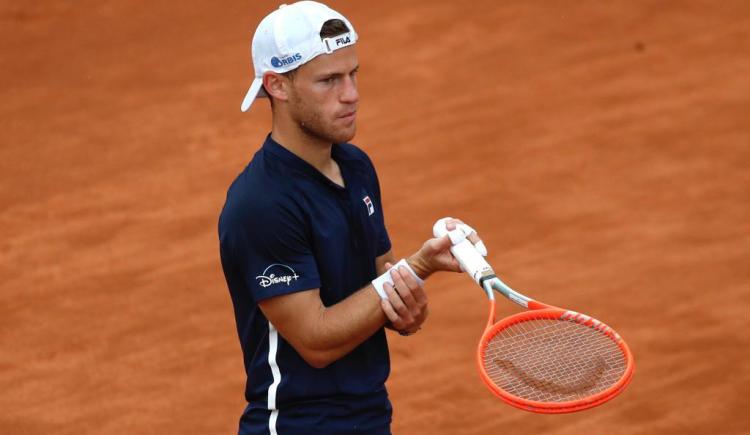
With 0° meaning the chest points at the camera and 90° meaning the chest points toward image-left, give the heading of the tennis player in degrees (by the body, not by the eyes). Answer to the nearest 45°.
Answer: approximately 315°
